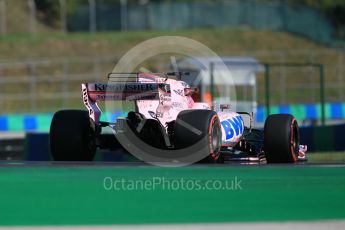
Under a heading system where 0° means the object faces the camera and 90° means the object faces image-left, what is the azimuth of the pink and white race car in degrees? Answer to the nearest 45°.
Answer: approximately 225°

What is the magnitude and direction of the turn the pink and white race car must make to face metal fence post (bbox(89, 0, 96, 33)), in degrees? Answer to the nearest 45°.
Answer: approximately 45° to its left

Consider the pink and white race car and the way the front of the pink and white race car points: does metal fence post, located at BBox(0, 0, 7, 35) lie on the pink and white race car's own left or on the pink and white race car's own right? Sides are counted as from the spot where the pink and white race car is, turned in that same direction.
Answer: on the pink and white race car's own left

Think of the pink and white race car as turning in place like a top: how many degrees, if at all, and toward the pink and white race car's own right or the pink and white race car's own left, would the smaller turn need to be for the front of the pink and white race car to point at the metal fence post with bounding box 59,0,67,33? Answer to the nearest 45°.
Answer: approximately 45° to the pink and white race car's own left
